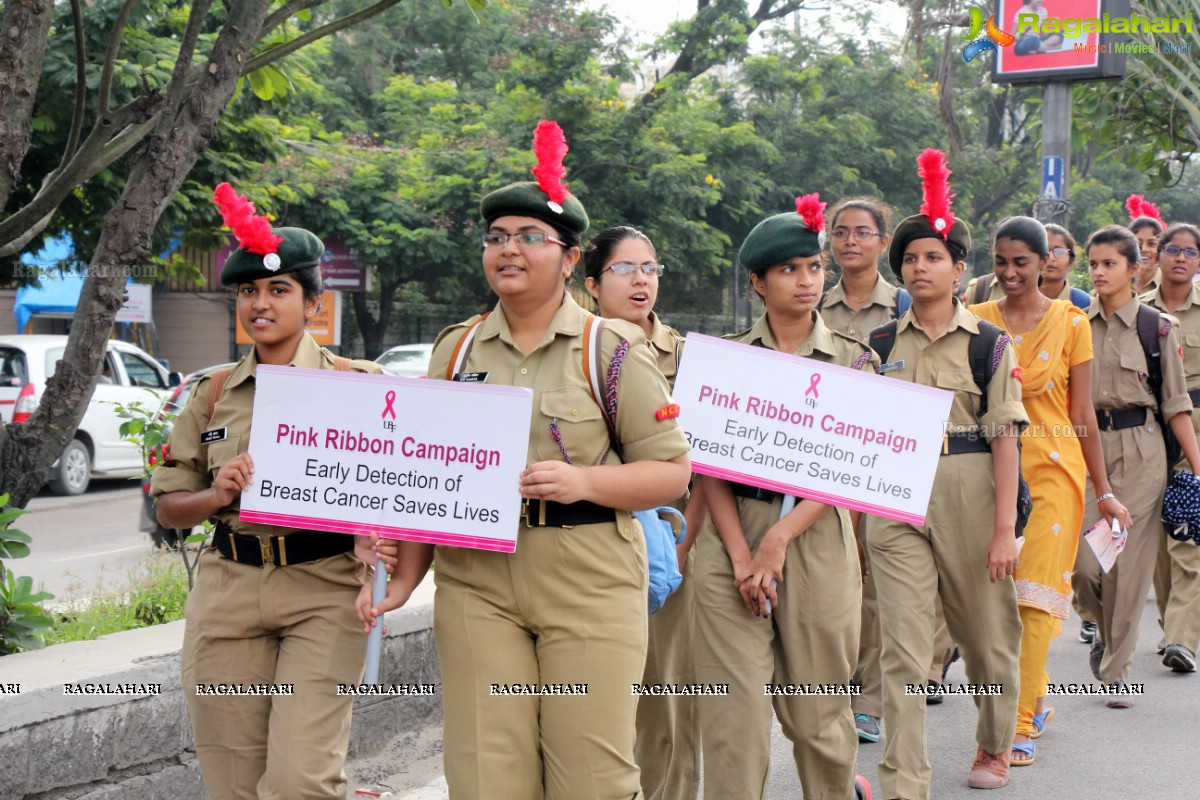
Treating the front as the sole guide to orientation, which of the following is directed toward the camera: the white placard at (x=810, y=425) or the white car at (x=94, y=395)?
the white placard

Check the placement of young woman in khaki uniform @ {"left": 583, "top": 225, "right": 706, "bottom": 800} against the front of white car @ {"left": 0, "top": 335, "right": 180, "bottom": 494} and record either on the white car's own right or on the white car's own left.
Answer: on the white car's own right

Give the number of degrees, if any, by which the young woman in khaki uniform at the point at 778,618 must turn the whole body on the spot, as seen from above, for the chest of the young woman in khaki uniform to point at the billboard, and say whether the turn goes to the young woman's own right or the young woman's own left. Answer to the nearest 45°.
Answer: approximately 180°

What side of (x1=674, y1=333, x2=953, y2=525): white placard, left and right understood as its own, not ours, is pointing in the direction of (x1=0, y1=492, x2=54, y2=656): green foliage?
right

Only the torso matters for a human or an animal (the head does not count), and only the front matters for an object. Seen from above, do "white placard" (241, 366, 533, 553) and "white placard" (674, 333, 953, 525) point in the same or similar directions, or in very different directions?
same or similar directions

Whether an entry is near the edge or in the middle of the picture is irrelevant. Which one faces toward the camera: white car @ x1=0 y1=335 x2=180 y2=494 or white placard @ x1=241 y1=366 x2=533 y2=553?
the white placard

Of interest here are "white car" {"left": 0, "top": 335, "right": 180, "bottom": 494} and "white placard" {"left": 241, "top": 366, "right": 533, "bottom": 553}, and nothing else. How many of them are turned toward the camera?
1

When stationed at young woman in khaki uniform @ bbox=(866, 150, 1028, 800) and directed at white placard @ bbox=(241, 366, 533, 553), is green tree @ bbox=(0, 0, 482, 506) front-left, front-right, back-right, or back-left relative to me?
front-right

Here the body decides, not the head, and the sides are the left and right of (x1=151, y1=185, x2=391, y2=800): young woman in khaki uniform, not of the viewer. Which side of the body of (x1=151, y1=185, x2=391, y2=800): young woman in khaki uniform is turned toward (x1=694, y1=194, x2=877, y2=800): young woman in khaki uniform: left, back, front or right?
left

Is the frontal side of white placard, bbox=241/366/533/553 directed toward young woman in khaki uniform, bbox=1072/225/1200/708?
no

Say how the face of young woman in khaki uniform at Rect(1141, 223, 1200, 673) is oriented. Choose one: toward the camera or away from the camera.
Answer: toward the camera

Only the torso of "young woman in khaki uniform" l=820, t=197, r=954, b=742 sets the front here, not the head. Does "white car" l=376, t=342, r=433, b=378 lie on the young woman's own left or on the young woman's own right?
on the young woman's own right

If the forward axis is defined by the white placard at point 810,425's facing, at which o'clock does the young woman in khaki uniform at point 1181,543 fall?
The young woman in khaki uniform is roughly at 7 o'clock from the white placard.

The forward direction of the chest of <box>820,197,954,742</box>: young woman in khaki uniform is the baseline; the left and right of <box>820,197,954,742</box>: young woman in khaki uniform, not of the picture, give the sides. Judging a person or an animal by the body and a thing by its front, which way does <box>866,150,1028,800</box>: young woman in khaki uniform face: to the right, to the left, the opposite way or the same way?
the same way

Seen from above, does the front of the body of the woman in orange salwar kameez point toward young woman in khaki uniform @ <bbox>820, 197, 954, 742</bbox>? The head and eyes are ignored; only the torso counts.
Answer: no

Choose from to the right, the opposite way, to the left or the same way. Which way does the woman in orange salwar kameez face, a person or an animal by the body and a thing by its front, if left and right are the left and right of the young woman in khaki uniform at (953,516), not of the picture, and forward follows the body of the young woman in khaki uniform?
the same way

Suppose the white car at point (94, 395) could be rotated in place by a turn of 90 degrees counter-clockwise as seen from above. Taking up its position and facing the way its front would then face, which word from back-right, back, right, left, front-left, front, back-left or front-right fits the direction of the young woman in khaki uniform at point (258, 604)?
back-left

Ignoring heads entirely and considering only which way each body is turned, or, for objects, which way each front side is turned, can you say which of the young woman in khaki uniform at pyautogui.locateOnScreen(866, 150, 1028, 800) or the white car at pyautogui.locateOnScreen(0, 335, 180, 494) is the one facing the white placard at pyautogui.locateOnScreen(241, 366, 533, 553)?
the young woman in khaki uniform
